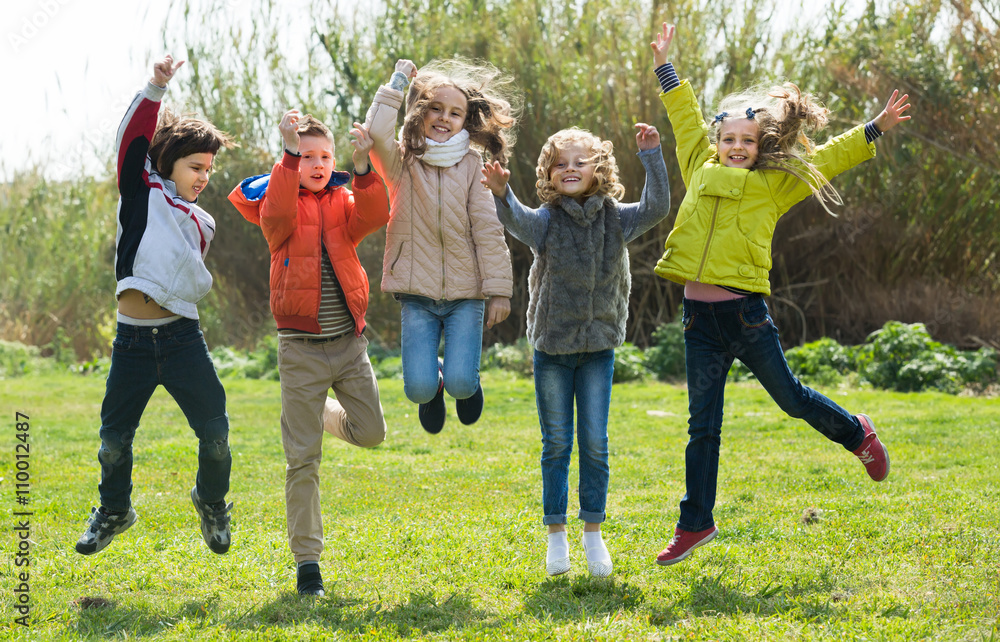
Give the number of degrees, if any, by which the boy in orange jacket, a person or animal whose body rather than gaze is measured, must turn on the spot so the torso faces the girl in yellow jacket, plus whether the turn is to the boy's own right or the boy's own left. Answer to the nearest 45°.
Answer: approximately 90° to the boy's own left

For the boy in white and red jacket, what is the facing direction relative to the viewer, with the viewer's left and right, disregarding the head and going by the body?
facing the viewer and to the right of the viewer

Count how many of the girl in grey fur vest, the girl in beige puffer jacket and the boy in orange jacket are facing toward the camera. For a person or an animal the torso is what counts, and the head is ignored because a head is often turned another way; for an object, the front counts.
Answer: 3

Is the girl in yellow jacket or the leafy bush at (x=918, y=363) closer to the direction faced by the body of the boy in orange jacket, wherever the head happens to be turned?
the girl in yellow jacket

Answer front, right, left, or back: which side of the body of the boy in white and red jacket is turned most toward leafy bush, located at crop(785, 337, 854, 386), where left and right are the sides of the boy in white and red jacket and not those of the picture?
left

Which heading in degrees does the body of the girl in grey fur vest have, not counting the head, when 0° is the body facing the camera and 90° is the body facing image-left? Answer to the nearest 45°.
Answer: approximately 0°

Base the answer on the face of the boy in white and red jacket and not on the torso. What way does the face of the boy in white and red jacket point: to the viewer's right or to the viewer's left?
to the viewer's right
